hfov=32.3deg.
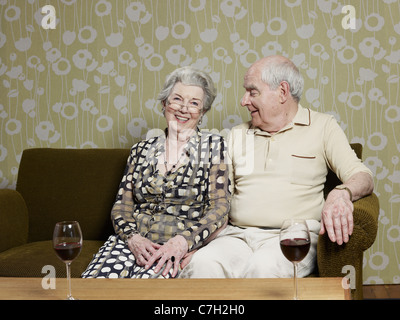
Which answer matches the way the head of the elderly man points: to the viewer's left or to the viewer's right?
to the viewer's left

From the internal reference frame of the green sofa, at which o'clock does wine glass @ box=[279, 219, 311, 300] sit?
The wine glass is roughly at 11 o'clock from the green sofa.

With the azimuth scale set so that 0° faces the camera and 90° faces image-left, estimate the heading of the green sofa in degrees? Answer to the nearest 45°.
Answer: approximately 0°
